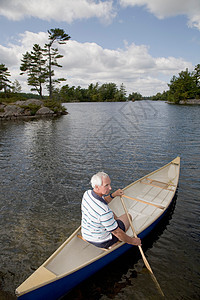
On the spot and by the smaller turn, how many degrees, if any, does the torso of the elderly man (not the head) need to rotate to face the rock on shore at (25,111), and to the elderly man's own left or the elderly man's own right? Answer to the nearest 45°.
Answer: approximately 90° to the elderly man's own left

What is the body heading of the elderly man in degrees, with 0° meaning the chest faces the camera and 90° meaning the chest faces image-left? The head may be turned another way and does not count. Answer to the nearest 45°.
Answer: approximately 225°
